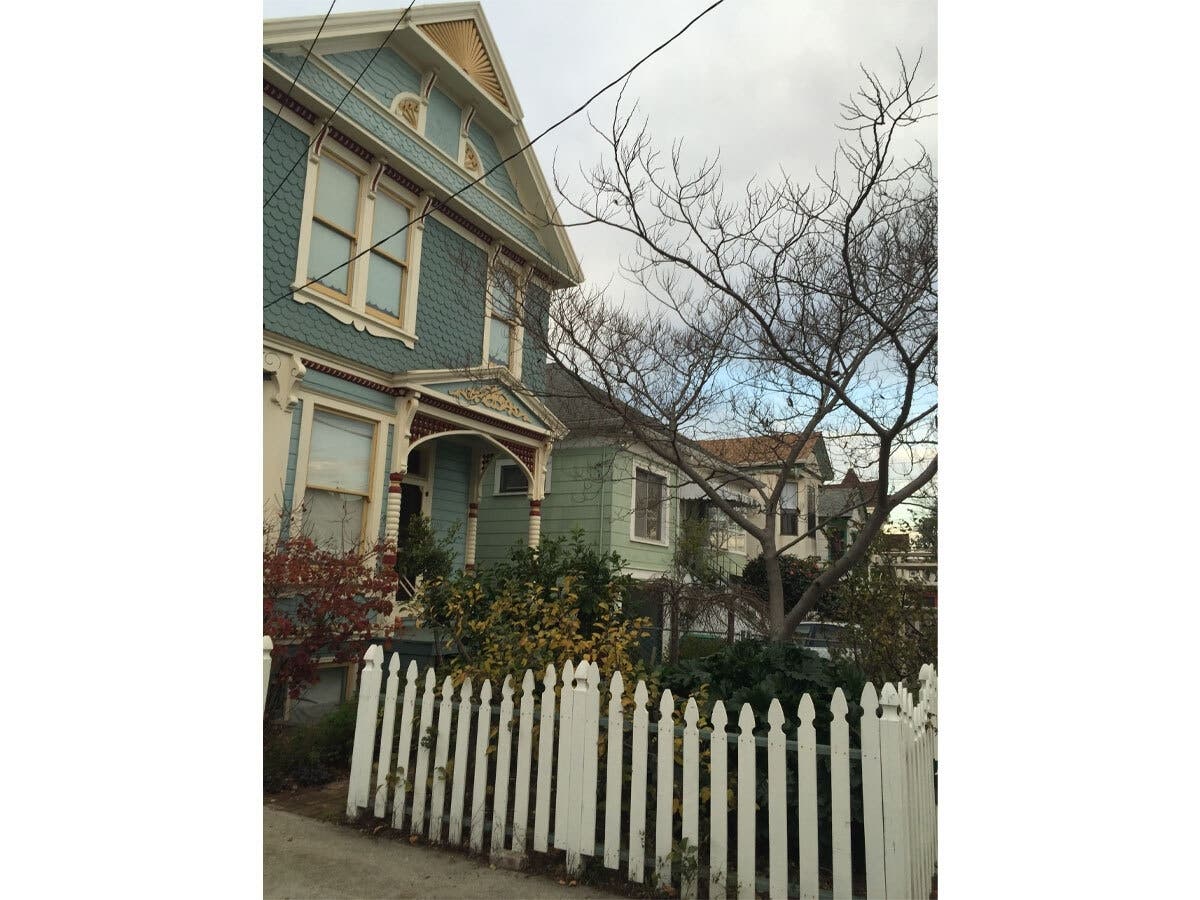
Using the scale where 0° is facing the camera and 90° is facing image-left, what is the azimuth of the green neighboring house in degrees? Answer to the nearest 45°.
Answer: approximately 315°

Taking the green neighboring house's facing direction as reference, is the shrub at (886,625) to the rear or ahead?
ahead

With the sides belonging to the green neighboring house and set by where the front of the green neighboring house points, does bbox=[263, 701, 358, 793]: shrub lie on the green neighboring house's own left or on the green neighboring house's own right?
on the green neighboring house's own right

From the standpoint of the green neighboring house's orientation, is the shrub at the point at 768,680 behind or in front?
in front

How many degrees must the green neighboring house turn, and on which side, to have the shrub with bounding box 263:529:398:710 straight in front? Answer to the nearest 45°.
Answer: approximately 45° to its right

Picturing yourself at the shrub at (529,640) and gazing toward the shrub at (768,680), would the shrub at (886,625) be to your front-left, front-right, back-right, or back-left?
front-left

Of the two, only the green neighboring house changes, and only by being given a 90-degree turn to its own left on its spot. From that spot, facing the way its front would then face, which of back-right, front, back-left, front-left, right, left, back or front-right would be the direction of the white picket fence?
back-right

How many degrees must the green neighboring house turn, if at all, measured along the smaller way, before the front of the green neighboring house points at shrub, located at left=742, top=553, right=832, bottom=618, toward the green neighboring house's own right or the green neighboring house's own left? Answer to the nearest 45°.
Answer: approximately 45° to the green neighboring house's own left

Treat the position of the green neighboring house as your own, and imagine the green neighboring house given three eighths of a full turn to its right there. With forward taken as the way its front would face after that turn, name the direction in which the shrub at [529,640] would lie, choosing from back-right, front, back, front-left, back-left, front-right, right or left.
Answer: left
